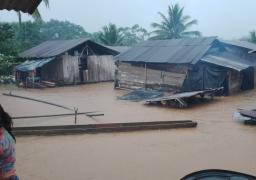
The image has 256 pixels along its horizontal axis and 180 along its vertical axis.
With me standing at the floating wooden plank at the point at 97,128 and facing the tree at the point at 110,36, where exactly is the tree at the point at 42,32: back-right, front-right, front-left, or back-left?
front-left

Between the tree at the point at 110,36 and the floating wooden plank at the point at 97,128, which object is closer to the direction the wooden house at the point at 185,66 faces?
the floating wooden plank

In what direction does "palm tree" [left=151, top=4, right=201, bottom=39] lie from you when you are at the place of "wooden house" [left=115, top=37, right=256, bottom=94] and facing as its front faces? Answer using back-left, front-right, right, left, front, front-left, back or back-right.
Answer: back-left

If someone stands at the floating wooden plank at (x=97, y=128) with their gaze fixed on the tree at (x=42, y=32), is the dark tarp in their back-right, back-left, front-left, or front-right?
front-right

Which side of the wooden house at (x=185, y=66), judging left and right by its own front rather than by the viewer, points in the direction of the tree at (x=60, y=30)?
back

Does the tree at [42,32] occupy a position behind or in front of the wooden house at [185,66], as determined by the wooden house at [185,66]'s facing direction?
behind

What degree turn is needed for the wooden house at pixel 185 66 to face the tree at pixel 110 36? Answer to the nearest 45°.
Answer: approximately 180°

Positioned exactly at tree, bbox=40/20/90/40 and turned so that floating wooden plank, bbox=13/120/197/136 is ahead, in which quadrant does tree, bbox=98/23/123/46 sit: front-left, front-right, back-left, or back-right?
front-left
